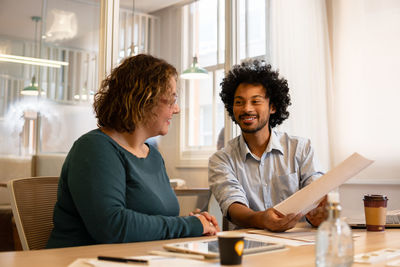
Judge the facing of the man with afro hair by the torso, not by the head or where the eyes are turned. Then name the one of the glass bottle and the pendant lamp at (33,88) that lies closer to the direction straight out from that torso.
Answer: the glass bottle

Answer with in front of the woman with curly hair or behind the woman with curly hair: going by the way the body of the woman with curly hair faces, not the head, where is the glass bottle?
in front

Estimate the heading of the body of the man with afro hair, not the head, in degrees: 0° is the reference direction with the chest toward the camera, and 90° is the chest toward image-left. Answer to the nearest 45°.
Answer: approximately 0°

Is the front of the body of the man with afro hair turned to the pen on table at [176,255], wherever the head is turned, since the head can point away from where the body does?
yes

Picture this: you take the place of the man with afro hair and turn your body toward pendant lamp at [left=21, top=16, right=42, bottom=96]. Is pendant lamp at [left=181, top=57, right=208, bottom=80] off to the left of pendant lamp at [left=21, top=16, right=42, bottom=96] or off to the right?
right

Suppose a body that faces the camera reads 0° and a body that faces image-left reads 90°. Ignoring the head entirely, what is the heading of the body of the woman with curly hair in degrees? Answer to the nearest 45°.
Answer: approximately 315°

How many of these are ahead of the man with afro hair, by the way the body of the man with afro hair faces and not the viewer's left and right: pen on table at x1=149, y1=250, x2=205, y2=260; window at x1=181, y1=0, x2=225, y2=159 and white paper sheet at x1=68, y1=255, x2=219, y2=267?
2

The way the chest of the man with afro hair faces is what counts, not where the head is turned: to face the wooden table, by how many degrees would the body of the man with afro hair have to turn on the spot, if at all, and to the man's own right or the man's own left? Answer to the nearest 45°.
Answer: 0° — they already face it

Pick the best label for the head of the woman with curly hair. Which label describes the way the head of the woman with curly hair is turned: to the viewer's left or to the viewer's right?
to the viewer's right
